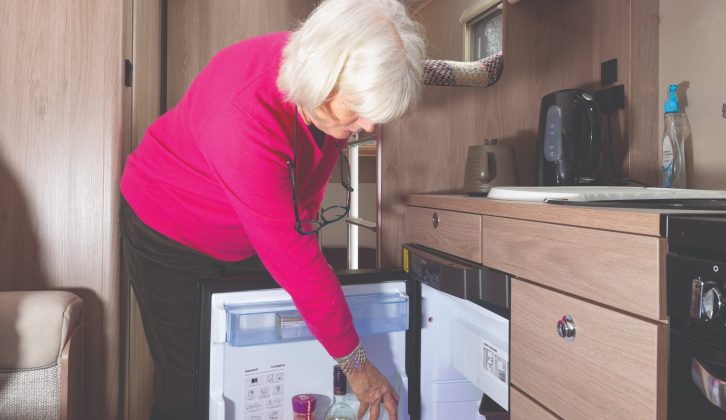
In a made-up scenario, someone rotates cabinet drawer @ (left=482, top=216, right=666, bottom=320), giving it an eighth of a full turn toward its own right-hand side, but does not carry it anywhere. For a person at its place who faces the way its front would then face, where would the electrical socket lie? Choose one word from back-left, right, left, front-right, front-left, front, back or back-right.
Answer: right

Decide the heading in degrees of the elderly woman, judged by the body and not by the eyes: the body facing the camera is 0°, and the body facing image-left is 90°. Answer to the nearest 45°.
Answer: approximately 270°

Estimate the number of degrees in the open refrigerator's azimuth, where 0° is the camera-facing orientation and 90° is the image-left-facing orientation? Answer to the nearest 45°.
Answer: approximately 45°

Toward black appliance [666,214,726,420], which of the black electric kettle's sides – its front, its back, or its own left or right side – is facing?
left
